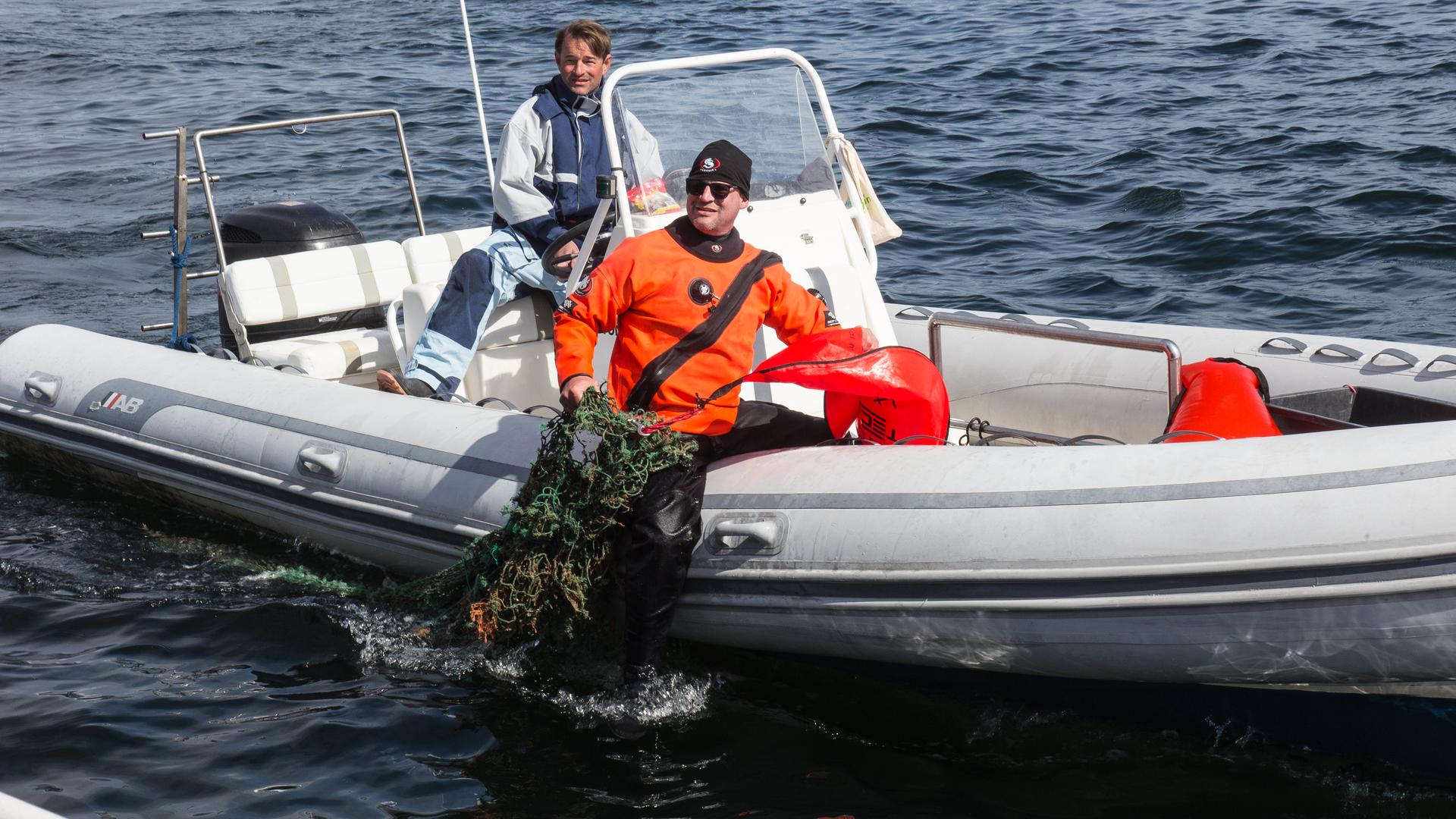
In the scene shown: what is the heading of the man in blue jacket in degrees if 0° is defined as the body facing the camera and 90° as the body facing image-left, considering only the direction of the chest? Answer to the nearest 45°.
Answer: approximately 315°

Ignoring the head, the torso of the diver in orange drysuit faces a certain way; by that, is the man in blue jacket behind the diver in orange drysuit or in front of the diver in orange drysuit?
behind

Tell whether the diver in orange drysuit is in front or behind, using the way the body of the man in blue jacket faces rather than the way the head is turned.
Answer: in front

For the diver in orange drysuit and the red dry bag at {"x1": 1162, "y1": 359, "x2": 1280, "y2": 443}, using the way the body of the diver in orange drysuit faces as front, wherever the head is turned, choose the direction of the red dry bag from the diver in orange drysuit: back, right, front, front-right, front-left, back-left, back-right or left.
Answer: left

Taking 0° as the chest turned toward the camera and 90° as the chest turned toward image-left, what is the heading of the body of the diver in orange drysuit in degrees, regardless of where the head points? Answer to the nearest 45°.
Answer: approximately 0°

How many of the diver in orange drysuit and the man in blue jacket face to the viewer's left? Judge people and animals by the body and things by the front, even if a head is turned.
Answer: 0
